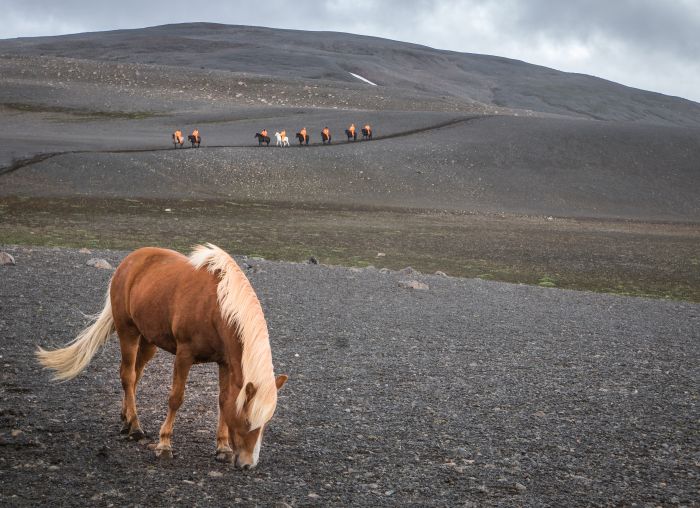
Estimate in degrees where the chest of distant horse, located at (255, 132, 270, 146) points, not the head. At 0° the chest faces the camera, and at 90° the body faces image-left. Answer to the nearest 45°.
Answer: approximately 90°

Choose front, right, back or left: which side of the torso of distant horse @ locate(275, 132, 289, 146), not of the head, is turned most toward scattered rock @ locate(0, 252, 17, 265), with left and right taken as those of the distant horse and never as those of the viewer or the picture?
left

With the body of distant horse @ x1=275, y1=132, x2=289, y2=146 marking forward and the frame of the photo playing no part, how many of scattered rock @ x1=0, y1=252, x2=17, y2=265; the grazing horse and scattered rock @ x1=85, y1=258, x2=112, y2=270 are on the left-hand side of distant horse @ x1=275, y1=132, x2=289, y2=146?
3

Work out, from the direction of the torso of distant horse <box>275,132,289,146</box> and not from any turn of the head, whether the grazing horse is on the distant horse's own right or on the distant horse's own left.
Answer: on the distant horse's own left

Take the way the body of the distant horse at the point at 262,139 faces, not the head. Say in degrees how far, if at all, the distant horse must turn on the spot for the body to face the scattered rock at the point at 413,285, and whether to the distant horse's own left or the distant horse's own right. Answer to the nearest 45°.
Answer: approximately 90° to the distant horse's own left

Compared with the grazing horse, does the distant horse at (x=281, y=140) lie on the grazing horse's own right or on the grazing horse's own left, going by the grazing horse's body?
on the grazing horse's own left

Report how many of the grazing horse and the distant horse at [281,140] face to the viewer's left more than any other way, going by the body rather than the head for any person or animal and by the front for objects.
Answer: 1

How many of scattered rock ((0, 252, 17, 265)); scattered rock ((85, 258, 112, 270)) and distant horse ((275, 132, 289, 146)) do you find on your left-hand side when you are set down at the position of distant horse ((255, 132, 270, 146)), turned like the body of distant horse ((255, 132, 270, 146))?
2
